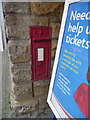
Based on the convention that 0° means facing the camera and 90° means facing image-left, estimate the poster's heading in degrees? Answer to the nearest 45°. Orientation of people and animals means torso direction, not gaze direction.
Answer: approximately 45°
